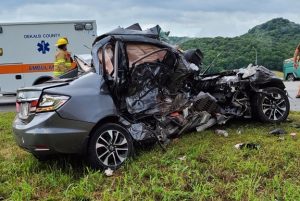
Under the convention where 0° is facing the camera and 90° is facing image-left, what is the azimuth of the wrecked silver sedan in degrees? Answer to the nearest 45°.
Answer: approximately 225°

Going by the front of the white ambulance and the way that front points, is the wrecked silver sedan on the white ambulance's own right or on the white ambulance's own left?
on the white ambulance's own left

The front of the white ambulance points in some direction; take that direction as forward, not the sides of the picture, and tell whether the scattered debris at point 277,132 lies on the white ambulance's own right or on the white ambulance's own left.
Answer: on the white ambulance's own left

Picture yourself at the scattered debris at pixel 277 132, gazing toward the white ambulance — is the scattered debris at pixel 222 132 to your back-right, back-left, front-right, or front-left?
front-left

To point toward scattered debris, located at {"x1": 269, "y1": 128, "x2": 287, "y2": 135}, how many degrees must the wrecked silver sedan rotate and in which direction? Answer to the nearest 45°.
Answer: approximately 45° to its right

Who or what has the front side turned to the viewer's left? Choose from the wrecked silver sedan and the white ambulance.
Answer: the white ambulance

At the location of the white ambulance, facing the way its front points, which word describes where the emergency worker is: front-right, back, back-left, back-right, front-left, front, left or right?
left

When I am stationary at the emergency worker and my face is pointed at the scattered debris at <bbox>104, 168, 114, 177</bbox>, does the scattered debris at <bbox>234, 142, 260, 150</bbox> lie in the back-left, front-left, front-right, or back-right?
front-left

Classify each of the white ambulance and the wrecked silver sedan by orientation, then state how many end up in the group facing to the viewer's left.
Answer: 1

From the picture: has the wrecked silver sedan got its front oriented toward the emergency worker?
no

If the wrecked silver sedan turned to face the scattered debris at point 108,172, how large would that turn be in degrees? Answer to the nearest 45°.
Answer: approximately 135° to its right

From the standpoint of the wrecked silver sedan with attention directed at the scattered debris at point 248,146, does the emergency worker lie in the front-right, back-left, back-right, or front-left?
back-left

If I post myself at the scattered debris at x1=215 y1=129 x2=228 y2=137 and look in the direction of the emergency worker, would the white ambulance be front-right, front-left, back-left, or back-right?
front-right

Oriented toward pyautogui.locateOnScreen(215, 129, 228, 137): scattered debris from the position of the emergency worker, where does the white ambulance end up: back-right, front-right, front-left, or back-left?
back-left

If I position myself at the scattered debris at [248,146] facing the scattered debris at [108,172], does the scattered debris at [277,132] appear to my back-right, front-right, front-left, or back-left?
back-right

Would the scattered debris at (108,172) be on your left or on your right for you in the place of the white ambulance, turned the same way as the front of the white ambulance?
on your left

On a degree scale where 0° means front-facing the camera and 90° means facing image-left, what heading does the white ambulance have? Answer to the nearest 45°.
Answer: approximately 90°
